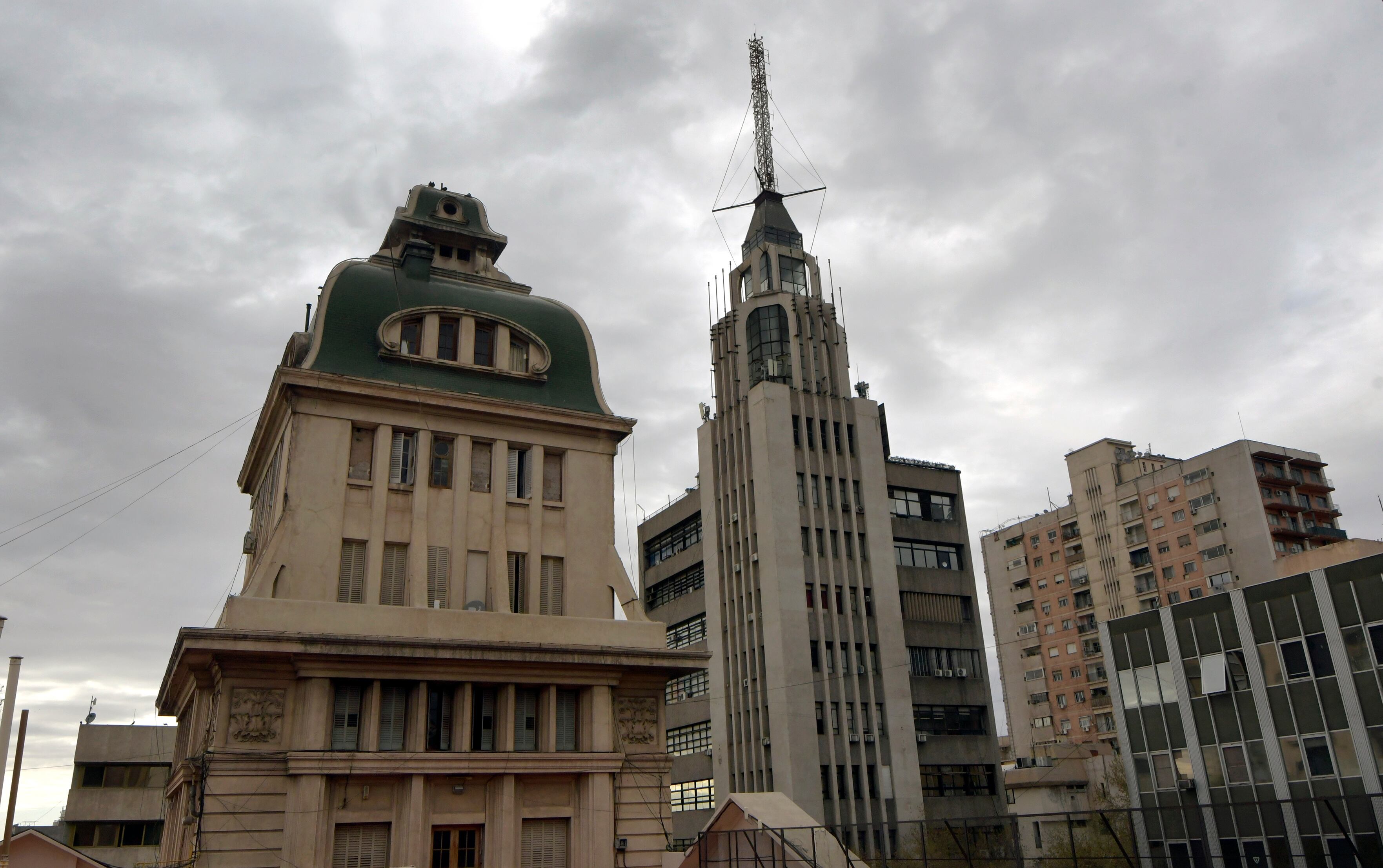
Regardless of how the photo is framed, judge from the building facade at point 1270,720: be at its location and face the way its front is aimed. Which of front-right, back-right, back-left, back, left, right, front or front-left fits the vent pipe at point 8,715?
front

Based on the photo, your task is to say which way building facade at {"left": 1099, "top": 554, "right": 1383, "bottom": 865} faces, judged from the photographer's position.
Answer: facing the viewer and to the left of the viewer

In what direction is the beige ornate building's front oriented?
toward the camera

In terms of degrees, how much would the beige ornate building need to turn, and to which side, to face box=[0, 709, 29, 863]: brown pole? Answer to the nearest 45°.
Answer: approximately 90° to its right

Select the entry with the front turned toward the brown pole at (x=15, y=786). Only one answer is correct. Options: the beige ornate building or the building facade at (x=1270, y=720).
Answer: the building facade

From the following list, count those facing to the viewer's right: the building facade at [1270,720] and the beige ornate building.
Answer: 0

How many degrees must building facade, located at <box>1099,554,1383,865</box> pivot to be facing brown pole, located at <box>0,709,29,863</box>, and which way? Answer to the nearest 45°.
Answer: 0° — it already faces it

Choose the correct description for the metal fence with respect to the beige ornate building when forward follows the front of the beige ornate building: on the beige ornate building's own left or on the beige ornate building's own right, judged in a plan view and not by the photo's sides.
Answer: on the beige ornate building's own left

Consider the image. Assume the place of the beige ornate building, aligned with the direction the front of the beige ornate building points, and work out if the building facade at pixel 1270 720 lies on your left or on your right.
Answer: on your left

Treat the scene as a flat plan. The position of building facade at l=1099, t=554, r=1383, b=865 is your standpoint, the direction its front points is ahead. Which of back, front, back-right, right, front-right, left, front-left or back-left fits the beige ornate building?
front
